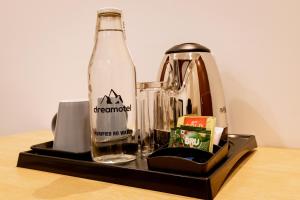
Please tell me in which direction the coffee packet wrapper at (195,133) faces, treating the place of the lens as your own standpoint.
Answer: facing the viewer
